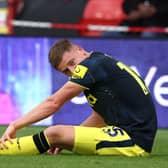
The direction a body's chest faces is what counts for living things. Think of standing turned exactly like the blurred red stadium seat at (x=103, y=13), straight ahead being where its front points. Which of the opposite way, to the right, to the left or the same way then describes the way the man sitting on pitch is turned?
to the right

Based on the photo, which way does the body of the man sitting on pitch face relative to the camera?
to the viewer's left

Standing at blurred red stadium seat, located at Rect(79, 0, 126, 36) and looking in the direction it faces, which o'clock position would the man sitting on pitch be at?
The man sitting on pitch is roughly at 12 o'clock from the blurred red stadium seat.

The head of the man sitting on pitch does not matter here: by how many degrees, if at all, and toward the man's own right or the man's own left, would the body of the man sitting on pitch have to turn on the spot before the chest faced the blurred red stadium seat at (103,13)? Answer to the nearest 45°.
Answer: approximately 90° to the man's own right

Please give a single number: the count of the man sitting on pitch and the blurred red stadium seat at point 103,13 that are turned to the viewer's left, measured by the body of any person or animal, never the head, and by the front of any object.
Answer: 1
